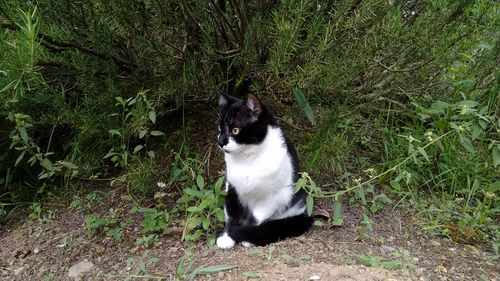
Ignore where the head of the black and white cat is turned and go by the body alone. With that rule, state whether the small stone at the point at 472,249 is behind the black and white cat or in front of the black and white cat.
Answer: behind

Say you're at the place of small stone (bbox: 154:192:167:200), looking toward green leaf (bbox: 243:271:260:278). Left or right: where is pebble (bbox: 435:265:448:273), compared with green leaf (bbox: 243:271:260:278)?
left

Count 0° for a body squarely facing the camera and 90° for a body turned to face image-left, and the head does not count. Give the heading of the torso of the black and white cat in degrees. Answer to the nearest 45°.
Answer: approximately 45°

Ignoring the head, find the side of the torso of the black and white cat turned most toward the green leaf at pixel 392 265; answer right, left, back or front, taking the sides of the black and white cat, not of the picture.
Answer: left

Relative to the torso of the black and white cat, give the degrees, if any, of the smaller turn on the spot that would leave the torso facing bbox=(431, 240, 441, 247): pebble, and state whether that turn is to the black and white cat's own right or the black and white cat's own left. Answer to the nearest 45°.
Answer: approximately 135° to the black and white cat's own left

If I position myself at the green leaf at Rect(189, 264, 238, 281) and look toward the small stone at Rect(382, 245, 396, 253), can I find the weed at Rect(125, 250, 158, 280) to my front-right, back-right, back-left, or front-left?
back-left

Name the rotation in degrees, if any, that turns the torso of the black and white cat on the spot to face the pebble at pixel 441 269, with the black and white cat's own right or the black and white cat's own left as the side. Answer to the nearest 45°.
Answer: approximately 135° to the black and white cat's own left

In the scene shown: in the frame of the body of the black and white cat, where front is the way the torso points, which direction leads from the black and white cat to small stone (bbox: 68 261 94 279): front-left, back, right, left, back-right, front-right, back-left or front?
front-right

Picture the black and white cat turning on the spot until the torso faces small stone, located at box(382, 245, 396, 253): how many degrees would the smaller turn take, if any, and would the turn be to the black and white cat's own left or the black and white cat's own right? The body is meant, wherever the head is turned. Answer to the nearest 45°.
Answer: approximately 135° to the black and white cat's own left

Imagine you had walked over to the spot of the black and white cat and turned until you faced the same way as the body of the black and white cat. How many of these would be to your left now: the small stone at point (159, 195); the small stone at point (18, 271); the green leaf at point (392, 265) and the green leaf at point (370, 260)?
2
